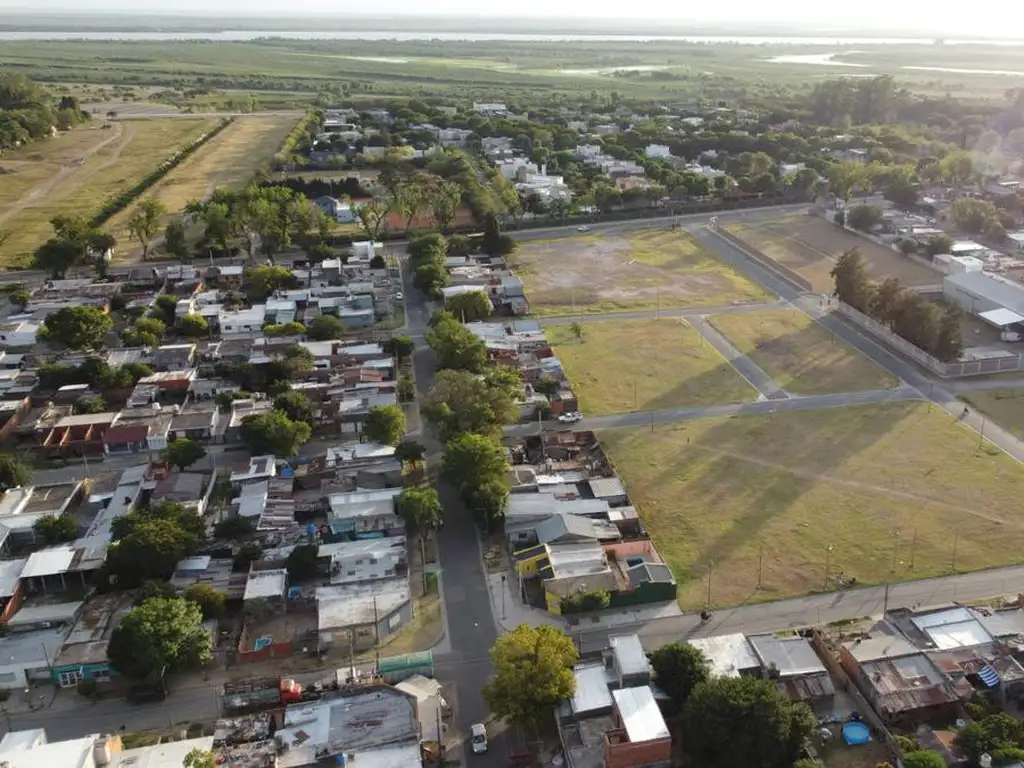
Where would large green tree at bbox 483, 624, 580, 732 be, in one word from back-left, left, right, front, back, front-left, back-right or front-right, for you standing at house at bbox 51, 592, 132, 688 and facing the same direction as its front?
front-left

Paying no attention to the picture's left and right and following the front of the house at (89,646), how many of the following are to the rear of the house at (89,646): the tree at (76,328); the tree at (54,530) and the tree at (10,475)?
3

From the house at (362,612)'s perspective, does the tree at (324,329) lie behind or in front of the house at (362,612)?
behind

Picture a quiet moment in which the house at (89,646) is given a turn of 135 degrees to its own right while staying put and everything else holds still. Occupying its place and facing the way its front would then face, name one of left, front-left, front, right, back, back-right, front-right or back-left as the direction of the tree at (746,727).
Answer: back

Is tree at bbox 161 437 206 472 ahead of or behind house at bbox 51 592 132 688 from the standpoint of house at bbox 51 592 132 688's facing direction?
behind

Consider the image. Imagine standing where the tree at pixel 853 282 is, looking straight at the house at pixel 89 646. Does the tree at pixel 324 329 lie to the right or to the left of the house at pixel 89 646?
right

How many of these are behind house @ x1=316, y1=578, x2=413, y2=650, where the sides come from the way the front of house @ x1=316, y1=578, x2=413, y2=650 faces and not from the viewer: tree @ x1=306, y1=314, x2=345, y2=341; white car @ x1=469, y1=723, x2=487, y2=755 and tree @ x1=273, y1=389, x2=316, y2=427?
2

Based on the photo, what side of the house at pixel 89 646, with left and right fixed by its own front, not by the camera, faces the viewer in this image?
front
